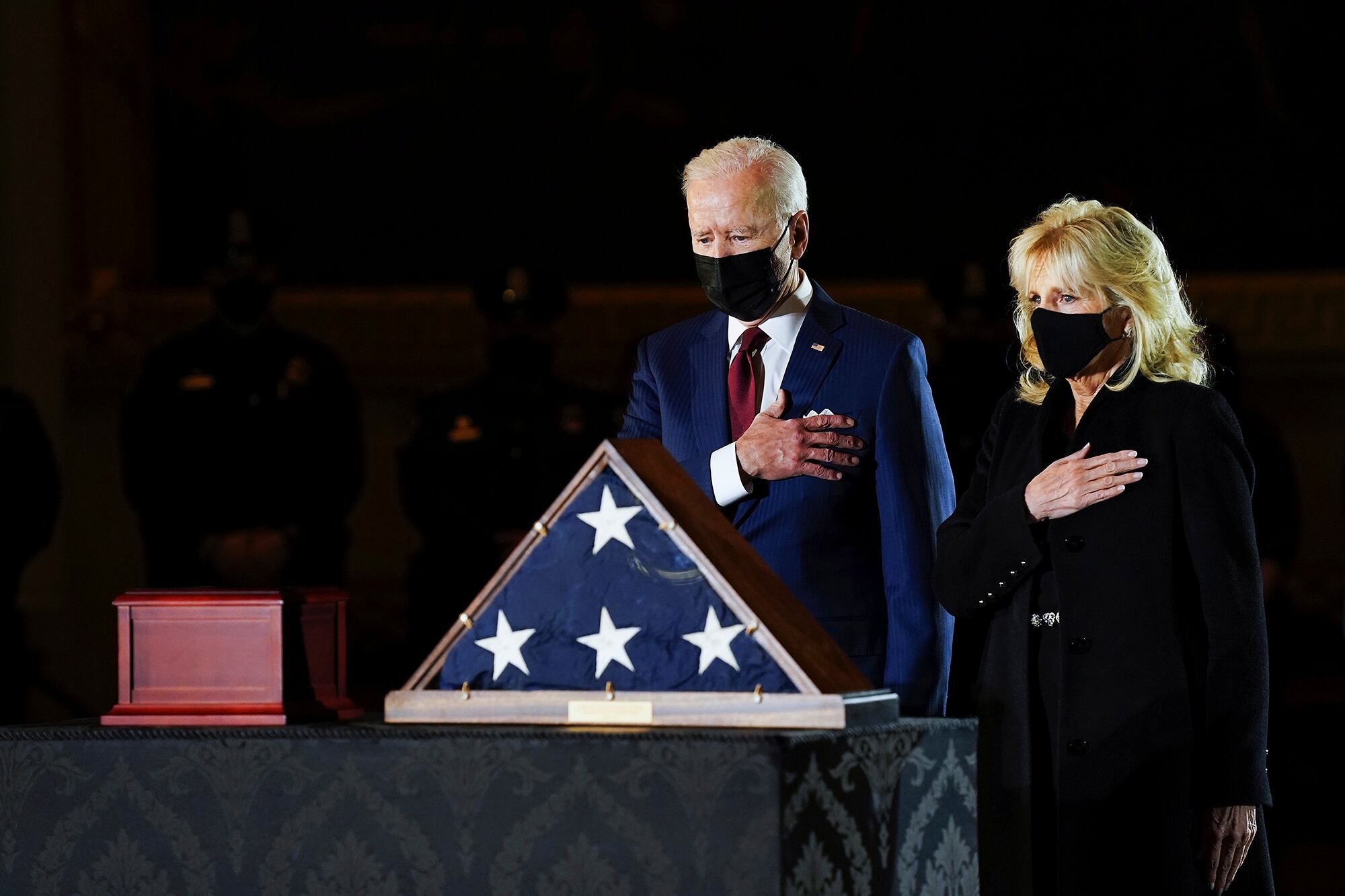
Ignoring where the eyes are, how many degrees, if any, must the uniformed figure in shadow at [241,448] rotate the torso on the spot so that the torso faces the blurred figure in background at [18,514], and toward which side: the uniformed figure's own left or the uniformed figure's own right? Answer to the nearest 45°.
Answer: approximately 90° to the uniformed figure's own right

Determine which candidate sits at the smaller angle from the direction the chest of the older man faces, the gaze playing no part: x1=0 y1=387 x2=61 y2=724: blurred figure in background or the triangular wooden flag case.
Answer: the triangular wooden flag case

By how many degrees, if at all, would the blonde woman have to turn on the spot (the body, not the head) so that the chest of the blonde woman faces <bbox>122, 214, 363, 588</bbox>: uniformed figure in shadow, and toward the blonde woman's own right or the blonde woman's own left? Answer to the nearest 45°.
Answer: approximately 90° to the blonde woman's own right

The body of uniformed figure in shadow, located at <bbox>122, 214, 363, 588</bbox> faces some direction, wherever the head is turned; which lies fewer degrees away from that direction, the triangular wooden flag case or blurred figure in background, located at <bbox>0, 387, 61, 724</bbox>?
the triangular wooden flag case

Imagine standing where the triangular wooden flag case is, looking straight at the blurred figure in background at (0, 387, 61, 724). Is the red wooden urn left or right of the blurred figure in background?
left

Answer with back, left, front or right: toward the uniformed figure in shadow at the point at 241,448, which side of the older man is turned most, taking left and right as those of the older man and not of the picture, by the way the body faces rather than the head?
right

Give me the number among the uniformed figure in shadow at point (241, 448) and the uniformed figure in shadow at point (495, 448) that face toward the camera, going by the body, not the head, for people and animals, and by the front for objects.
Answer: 2
